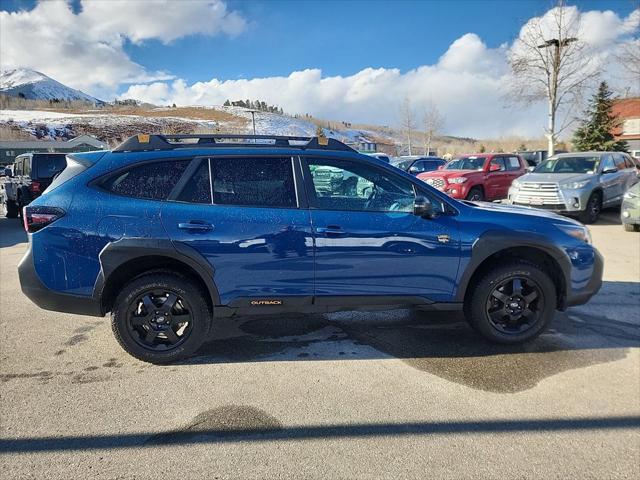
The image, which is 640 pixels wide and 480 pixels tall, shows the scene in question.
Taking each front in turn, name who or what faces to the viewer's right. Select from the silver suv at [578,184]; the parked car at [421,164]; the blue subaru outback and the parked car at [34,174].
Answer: the blue subaru outback

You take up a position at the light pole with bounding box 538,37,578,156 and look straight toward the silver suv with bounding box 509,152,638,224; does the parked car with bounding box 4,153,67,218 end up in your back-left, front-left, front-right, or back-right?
front-right

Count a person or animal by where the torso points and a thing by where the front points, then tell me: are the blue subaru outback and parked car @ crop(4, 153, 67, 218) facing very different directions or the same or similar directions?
very different directions

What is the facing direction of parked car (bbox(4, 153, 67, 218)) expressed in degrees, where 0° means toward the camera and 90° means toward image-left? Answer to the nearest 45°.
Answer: approximately 135°

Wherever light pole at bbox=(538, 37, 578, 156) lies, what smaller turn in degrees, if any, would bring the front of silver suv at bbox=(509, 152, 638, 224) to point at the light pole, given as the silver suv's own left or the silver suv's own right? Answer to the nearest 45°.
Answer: approximately 135° to the silver suv's own right

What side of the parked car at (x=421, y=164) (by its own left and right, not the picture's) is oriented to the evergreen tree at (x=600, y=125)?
back

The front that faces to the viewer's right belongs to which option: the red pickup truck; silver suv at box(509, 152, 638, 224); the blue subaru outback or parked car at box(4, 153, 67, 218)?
the blue subaru outback

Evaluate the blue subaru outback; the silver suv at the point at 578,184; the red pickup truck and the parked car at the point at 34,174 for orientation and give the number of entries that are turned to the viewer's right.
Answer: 1

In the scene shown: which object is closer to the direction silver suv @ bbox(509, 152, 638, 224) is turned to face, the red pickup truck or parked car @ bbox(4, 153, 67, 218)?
the parked car

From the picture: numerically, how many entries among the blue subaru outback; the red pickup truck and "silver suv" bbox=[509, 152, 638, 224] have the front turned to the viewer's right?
1

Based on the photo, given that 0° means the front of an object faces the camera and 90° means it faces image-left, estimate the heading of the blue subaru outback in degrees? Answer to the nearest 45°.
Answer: approximately 270°

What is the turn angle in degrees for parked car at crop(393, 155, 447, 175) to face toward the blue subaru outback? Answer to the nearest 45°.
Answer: approximately 45° to its left

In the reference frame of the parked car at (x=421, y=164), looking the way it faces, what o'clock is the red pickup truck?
The red pickup truck is roughly at 10 o'clock from the parked car.

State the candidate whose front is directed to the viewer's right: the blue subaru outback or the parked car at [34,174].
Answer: the blue subaru outback

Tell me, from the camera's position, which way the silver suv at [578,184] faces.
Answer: facing the viewer and to the left of the viewer
